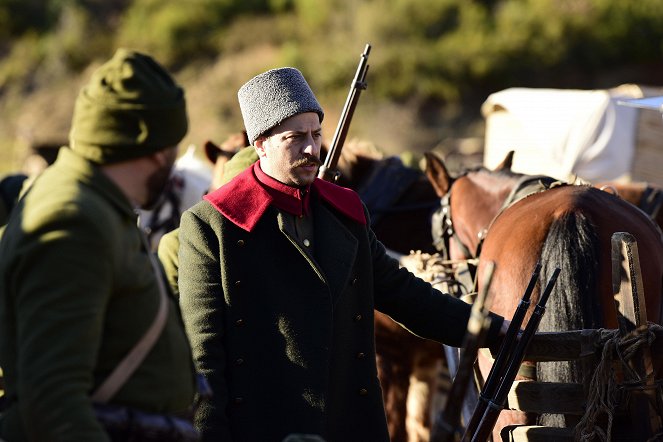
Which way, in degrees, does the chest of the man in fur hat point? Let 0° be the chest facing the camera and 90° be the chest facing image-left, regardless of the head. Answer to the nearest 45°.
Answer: approximately 315°

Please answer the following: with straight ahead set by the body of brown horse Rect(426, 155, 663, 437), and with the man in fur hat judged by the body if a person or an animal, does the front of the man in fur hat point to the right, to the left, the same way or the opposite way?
the opposite way

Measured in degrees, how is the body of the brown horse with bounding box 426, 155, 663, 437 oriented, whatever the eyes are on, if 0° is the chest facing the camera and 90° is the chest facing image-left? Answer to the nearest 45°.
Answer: approximately 135°

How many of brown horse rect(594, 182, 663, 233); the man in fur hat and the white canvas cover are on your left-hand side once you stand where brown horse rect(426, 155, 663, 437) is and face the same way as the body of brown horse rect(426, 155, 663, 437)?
1

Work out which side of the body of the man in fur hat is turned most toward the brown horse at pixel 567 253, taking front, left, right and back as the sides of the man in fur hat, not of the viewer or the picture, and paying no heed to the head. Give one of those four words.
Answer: left

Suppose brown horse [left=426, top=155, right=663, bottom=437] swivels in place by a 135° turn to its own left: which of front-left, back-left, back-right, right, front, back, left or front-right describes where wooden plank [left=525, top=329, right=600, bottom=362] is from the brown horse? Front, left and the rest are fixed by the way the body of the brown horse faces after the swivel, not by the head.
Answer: front
